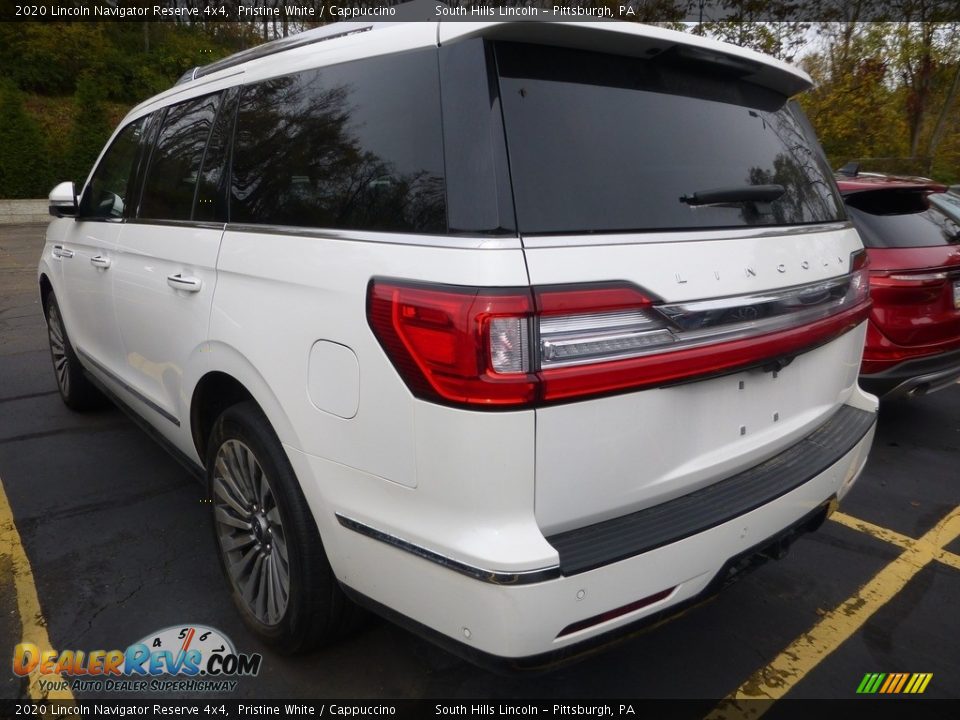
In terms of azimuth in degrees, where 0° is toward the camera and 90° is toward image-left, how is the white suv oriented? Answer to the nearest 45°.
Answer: approximately 135°

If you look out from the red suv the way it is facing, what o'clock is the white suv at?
The white suv is roughly at 8 o'clock from the red suv.

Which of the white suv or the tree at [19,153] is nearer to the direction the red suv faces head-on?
the tree

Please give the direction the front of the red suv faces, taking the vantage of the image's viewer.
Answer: facing away from the viewer and to the left of the viewer

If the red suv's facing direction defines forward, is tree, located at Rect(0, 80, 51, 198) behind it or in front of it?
in front

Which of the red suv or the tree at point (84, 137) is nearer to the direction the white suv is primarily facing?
the tree

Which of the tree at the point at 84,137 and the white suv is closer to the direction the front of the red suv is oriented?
the tree

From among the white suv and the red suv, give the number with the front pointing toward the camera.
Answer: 0

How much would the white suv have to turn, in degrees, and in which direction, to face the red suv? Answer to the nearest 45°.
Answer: approximately 90° to its right
